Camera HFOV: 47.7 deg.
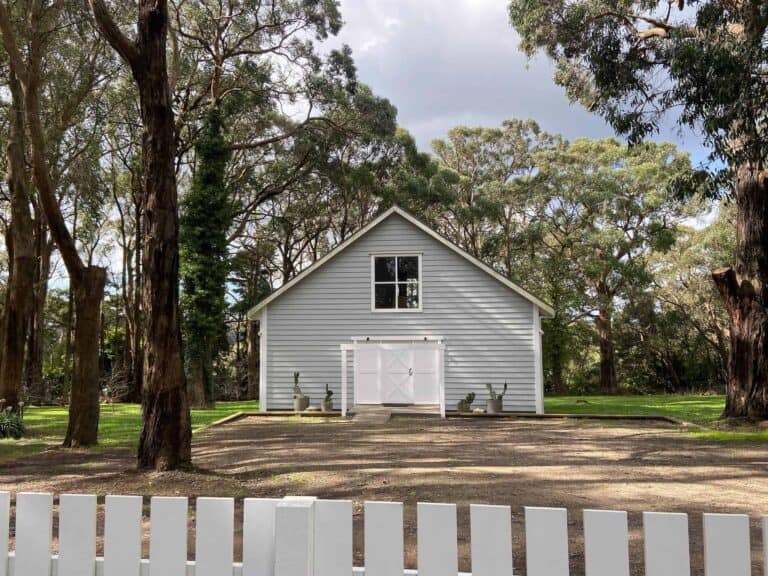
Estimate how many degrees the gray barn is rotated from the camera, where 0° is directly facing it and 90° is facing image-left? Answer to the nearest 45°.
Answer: approximately 0°

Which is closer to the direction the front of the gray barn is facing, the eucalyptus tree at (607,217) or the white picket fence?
the white picket fence

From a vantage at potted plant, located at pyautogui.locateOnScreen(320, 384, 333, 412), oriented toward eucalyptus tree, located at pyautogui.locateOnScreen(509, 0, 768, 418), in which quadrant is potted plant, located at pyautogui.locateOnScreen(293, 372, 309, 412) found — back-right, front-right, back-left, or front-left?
back-right

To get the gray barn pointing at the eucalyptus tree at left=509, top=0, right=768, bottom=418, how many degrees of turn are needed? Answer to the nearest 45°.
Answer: approximately 45° to its left

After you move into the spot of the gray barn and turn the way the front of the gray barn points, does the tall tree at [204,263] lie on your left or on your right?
on your right

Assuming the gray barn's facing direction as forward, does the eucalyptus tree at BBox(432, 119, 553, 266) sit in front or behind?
behind

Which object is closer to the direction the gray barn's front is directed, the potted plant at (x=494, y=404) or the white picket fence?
the white picket fence

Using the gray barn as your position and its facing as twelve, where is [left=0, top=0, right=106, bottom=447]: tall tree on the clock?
The tall tree is roughly at 1 o'clock from the gray barn.

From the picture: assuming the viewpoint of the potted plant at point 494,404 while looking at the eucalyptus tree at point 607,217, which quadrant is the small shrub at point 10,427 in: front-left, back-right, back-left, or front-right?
back-left

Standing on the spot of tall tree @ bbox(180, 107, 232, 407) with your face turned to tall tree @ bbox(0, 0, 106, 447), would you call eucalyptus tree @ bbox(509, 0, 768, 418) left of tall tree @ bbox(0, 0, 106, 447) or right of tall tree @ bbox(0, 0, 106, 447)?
left

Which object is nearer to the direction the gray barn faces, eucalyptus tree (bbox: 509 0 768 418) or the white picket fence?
the white picket fence

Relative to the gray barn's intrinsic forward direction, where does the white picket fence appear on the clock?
The white picket fence is roughly at 12 o'clock from the gray barn.
